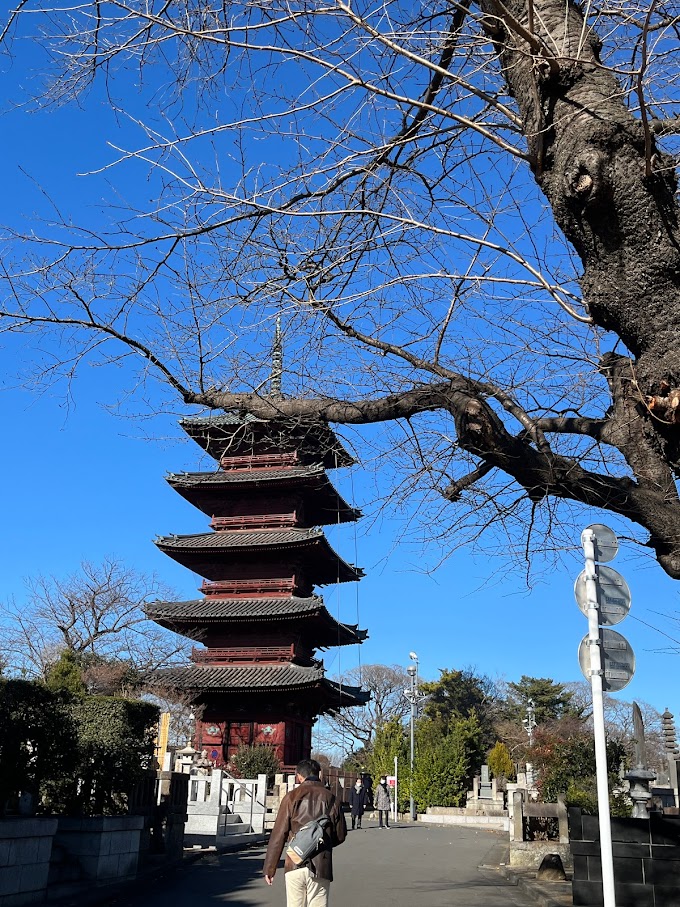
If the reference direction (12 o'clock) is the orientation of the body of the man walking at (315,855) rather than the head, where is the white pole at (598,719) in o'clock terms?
The white pole is roughly at 4 o'clock from the man walking.

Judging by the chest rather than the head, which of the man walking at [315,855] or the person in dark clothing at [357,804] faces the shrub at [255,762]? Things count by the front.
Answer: the man walking

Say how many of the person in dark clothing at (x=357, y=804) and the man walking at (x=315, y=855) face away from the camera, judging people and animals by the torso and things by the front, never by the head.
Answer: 1

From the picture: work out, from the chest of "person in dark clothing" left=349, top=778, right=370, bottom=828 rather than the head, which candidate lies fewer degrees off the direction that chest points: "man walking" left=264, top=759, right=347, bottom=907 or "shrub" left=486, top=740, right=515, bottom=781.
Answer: the man walking

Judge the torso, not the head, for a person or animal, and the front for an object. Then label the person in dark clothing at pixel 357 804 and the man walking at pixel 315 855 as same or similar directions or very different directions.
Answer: very different directions

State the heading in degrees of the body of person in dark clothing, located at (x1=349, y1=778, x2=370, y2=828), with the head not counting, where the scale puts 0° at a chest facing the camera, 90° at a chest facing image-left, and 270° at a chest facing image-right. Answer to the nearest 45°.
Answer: approximately 0°

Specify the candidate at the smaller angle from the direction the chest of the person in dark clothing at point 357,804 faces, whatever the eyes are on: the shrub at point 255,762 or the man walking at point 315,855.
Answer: the man walking

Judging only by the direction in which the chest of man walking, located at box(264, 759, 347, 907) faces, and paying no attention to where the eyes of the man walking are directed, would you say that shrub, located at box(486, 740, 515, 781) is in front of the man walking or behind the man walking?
in front

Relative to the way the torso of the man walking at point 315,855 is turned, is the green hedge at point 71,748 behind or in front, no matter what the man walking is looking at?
in front

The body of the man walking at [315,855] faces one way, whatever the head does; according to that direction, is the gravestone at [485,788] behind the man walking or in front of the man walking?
in front

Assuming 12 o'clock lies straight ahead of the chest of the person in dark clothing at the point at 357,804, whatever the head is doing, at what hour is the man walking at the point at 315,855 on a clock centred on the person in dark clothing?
The man walking is roughly at 12 o'clock from the person in dark clothing.

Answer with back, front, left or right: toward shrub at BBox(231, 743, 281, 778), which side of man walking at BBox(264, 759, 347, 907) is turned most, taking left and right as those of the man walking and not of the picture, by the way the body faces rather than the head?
front

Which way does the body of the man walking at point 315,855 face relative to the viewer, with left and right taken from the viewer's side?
facing away from the viewer
